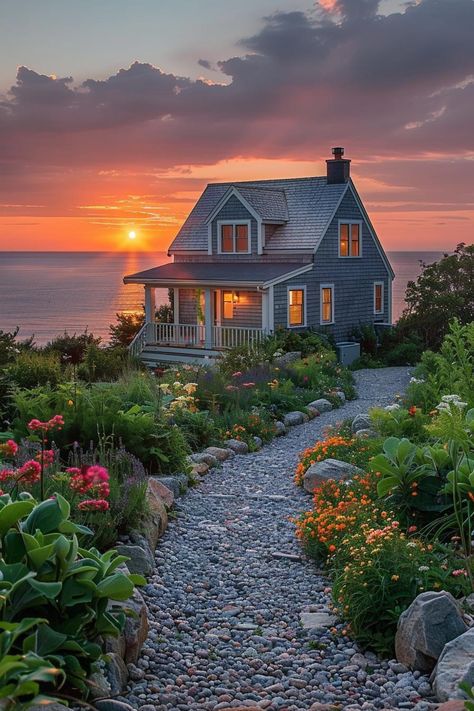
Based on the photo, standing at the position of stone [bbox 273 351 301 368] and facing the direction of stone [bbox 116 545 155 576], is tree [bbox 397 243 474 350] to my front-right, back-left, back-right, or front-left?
back-left

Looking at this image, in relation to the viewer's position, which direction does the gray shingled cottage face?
facing the viewer and to the left of the viewer

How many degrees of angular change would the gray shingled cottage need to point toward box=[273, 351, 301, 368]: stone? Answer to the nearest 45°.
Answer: approximately 45° to its left

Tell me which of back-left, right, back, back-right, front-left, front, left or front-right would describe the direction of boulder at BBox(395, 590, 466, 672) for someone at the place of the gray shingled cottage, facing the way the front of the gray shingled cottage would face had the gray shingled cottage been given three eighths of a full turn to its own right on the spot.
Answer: back

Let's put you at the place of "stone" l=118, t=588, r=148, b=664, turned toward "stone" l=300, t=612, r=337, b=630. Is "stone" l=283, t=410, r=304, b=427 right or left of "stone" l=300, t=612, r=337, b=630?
left

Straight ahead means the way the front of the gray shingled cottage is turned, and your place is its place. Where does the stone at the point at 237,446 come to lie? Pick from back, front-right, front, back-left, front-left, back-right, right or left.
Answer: front-left

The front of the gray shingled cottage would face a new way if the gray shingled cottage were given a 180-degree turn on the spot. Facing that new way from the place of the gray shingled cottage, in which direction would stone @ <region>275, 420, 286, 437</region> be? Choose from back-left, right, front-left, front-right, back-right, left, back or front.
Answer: back-right

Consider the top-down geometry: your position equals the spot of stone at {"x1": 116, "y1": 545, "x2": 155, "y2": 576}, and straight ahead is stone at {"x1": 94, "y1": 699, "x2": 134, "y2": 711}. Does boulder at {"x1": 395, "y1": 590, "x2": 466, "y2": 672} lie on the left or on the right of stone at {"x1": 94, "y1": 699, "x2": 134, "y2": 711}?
left

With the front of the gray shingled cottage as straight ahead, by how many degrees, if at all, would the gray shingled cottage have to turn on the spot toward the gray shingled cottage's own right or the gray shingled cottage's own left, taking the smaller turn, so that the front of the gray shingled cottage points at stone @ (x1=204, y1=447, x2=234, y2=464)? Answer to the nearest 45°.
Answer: approximately 45° to the gray shingled cottage's own left

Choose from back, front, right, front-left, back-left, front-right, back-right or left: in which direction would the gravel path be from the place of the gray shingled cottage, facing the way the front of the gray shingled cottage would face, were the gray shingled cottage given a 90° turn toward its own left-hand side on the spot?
front-right

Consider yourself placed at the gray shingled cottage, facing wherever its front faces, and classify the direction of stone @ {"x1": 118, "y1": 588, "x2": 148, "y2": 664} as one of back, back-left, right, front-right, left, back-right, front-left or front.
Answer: front-left

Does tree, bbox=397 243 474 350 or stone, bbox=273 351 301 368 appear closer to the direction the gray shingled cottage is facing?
the stone

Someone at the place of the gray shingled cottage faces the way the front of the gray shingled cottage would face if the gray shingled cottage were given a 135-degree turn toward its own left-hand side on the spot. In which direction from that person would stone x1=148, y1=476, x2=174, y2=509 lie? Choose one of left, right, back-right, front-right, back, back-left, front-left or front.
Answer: right

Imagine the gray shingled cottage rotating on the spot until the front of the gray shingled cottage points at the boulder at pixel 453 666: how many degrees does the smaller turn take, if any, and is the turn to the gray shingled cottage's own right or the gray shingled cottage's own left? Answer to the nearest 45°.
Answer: approximately 45° to the gray shingled cottage's own left

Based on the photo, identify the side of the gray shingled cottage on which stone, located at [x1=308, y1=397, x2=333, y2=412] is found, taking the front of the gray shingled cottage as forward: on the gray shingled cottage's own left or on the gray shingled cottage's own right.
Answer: on the gray shingled cottage's own left

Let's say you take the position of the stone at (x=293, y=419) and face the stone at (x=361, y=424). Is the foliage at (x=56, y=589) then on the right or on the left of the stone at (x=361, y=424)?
right
